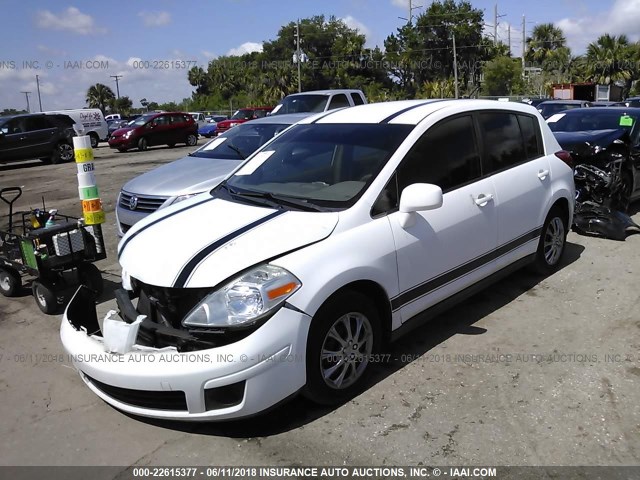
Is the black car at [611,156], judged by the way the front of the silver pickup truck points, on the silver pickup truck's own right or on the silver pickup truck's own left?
on the silver pickup truck's own left

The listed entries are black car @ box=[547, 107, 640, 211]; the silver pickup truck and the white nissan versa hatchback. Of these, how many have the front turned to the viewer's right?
0

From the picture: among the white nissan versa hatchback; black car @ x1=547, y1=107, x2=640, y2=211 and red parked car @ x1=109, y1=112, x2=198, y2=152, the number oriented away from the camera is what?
0

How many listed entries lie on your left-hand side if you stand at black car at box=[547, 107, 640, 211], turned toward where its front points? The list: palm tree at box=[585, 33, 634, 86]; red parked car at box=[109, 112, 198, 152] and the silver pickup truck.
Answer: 0

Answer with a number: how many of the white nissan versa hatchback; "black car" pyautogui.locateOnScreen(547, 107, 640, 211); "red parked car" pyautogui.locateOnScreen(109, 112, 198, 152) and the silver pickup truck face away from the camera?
0

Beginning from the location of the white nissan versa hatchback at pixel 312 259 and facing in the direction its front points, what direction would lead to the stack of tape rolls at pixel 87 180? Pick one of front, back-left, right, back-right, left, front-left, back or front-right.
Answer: right

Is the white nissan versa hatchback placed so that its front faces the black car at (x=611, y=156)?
no

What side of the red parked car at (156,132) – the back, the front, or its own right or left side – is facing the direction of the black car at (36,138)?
front

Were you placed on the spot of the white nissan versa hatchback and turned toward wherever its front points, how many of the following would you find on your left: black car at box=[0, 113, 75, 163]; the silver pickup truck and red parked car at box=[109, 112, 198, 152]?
0

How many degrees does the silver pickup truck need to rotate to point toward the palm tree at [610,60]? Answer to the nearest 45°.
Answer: approximately 180°

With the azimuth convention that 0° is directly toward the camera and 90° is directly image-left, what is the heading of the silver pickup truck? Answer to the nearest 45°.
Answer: approximately 45°

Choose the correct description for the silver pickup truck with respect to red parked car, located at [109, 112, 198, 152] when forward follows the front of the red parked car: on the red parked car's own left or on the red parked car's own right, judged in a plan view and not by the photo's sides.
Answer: on the red parked car's own left

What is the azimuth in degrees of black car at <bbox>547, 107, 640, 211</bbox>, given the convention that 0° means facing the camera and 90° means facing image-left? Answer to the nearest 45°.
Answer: approximately 45°

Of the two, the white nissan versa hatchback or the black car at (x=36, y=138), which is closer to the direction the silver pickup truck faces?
the white nissan versa hatchback

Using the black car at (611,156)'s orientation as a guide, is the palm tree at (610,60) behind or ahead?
behind

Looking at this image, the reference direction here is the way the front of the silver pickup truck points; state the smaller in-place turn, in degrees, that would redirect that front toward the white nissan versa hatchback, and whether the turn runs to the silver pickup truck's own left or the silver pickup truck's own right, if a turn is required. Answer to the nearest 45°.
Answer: approximately 45° to the silver pickup truck's own left
